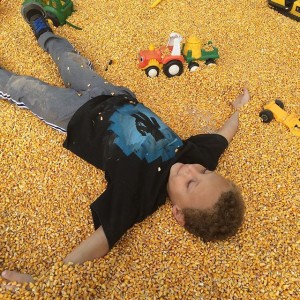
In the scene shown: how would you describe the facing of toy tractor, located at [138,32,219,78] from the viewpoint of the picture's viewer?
facing to the left of the viewer

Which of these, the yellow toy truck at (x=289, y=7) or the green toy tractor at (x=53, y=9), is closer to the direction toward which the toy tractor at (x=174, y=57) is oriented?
the green toy tractor

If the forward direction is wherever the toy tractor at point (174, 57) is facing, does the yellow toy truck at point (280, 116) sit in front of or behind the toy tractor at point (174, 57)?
behind

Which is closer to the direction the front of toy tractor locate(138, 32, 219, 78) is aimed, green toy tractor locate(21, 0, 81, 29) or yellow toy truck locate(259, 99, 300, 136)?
the green toy tractor

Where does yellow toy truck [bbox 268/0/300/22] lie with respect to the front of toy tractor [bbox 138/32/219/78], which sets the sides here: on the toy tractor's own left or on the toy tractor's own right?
on the toy tractor's own right
